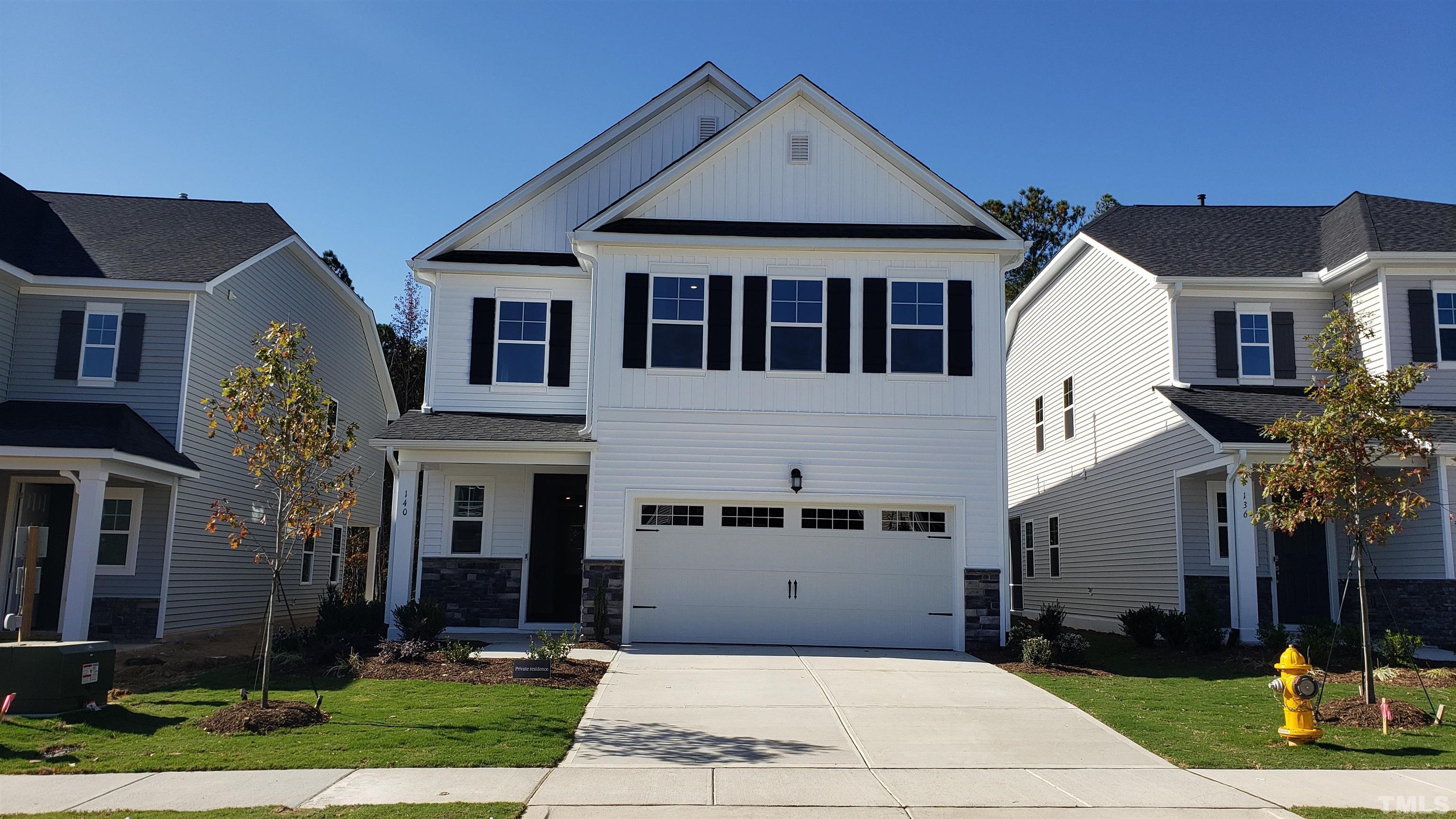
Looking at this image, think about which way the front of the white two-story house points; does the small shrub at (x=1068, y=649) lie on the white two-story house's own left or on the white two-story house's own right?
on the white two-story house's own left

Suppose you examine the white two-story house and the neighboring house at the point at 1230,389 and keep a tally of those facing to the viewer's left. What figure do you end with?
0

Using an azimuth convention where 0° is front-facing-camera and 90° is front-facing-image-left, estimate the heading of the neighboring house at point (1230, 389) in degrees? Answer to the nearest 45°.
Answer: approximately 315°

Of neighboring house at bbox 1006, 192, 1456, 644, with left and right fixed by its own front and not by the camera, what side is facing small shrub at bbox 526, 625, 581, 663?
right

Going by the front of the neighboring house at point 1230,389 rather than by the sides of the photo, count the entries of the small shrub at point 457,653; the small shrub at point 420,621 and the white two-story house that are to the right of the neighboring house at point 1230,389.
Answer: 3

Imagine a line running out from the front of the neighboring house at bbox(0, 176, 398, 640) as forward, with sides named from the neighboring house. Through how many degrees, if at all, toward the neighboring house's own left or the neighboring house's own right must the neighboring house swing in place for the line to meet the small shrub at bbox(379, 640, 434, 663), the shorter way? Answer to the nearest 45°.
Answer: approximately 90° to the neighboring house's own left

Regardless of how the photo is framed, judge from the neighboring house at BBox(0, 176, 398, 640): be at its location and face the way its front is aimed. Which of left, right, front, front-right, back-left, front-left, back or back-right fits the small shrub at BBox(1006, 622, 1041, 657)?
left

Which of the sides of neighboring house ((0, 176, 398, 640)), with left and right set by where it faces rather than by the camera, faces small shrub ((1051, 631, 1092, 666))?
left

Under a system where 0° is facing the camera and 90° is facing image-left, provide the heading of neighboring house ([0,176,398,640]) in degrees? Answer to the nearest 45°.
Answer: approximately 45°

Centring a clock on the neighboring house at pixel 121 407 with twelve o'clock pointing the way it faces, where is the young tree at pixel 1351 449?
The young tree is roughly at 9 o'clock from the neighboring house.

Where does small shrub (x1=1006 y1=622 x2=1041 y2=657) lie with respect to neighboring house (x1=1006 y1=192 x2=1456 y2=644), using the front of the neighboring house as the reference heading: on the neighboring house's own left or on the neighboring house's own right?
on the neighboring house's own right

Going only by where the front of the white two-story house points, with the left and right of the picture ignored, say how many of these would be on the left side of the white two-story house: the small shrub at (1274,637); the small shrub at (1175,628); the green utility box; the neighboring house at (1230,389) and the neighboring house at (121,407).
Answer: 3

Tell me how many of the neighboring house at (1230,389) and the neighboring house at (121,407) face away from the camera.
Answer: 0

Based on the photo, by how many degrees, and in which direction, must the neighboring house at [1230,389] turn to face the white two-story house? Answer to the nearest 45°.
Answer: approximately 90° to its right

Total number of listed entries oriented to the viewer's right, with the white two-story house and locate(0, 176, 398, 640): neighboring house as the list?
0
